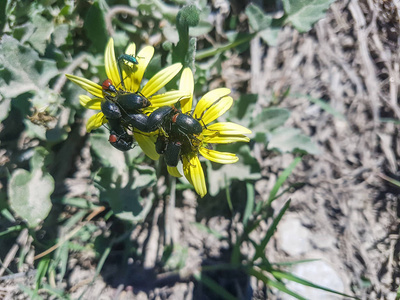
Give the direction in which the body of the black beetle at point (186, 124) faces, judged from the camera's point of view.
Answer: to the viewer's left

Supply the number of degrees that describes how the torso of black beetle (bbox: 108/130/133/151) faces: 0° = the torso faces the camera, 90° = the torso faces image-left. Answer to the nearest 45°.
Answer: approximately 90°
